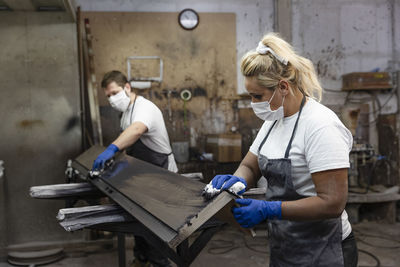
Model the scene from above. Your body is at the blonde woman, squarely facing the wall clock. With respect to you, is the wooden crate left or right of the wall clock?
right

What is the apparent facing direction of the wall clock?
toward the camera

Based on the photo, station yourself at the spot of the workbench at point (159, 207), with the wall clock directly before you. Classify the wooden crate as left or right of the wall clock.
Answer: right

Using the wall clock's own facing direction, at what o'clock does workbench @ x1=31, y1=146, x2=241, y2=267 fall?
The workbench is roughly at 12 o'clock from the wall clock.

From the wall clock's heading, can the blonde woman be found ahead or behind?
ahead

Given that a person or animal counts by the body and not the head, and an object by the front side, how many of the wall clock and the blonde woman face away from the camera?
0

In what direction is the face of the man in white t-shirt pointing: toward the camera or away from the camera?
toward the camera

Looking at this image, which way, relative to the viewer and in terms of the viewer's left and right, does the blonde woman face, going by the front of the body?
facing the viewer and to the left of the viewer
